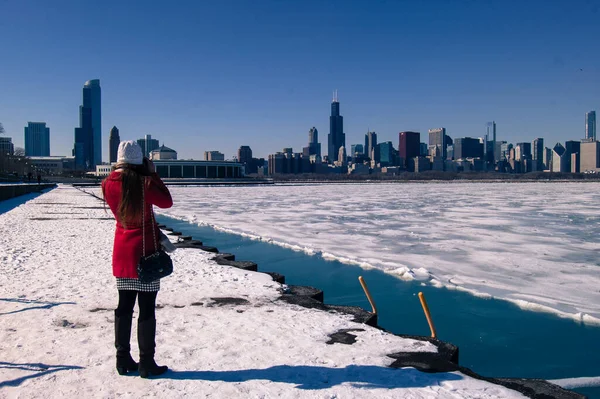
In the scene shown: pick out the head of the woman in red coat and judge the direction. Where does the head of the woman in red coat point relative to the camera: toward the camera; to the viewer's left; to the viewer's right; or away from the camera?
away from the camera

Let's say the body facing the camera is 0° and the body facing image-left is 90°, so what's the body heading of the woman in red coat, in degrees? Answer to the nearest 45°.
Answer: approximately 225°
